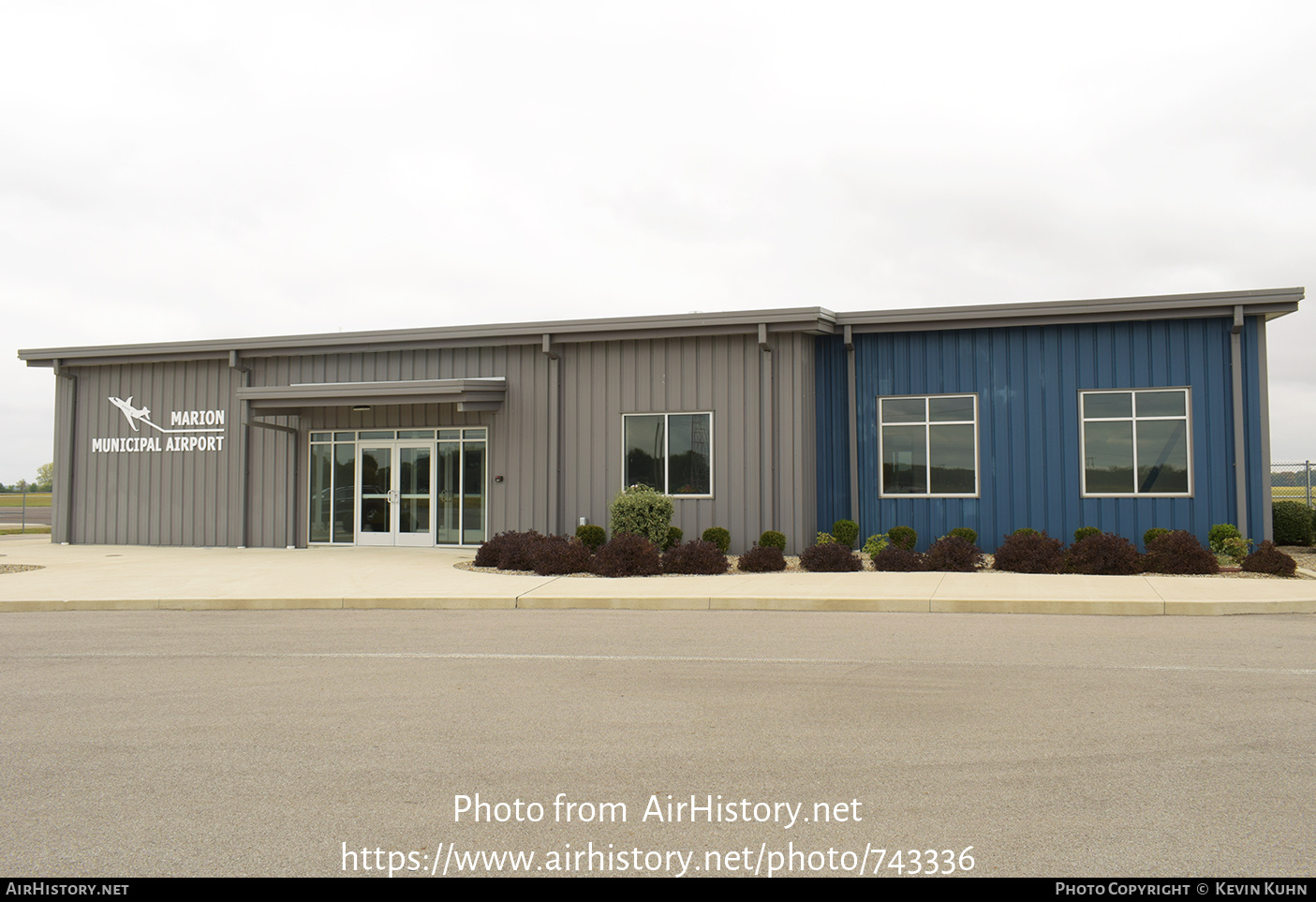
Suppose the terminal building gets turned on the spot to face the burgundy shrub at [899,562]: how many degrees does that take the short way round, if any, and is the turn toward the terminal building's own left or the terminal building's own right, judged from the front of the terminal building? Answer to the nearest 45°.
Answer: approximately 45° to the terminal building's own left

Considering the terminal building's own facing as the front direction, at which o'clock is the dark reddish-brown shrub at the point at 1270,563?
The dark reddish-brown shrub is roughly at 10 o'clock from the terminal building.

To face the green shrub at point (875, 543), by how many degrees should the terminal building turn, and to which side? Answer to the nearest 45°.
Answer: approximately 90° to its left

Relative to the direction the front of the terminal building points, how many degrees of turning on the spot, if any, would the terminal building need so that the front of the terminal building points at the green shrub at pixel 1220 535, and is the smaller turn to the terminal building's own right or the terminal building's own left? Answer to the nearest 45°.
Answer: approximately 90° to the terminal building's own left

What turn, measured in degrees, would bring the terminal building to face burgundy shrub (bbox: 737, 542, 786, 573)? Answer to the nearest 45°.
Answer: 0° — it already faces it

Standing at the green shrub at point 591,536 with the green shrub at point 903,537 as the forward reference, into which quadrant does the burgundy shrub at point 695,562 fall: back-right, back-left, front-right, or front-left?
front-right

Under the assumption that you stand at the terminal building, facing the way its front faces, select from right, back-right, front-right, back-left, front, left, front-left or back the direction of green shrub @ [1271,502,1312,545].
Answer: left

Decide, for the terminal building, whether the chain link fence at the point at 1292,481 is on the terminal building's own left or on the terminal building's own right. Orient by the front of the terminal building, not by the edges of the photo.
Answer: on the terminal building's own left

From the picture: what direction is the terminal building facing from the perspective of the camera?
toward the camera
